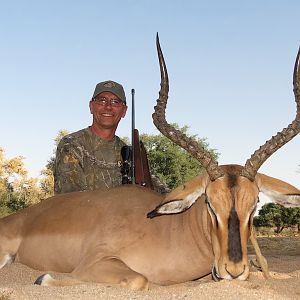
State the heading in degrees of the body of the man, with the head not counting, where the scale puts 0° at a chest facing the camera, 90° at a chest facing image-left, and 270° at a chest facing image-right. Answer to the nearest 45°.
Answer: approximately 315°

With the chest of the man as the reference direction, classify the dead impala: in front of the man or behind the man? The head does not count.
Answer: in front
